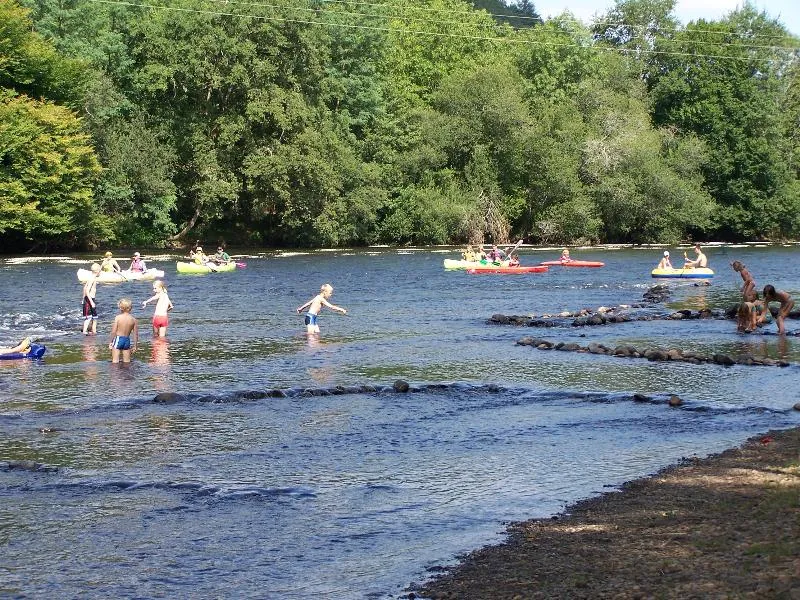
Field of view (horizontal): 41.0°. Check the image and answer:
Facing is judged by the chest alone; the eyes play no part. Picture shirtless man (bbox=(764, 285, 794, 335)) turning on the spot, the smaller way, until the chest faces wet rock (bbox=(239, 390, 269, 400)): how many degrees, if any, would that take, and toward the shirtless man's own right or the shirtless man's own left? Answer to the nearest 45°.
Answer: approximately 45° to the shirtless man's own left

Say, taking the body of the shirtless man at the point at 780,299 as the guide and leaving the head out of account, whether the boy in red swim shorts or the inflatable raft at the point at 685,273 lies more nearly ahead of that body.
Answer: the boy in red swim shorts

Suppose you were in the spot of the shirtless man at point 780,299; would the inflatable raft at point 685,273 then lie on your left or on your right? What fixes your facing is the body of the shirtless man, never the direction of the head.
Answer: on your right

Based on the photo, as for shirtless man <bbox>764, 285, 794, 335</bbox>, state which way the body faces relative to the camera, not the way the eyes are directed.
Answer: to the viewer's left

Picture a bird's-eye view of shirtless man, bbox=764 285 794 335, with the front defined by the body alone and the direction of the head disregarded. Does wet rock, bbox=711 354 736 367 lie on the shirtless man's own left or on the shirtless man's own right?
on the shirtless man's own left
